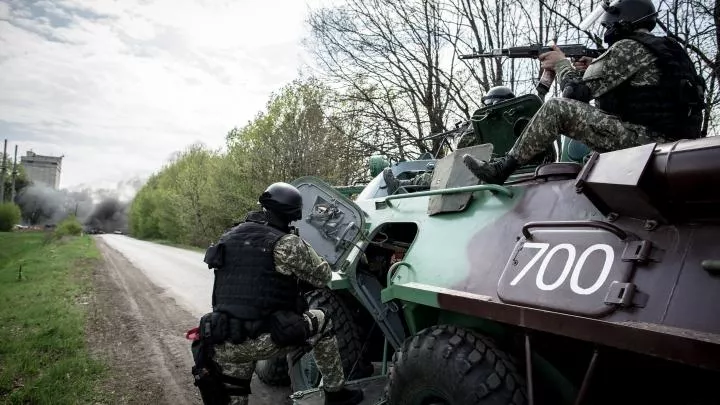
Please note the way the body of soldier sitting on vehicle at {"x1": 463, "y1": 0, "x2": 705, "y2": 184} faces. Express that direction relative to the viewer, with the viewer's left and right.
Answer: facing to the left of the viewer

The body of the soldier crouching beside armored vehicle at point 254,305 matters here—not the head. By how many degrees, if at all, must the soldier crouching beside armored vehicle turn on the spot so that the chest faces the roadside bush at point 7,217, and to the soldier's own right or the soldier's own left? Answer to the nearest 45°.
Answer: approximately 90° to the soldier's own left

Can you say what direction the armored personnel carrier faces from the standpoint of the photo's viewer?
facing away from the viewer and to the left of the viewer

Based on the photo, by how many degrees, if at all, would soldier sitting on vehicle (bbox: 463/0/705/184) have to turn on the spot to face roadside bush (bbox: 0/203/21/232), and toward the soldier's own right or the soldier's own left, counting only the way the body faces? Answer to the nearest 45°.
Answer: approximately 45° to the soldier's own right

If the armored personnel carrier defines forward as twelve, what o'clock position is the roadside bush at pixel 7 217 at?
The roadside bush is roughly at 12 o'clock from the armored personnel carrier.

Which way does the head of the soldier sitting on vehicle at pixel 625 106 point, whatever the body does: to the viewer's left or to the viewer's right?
to the viewer's left
